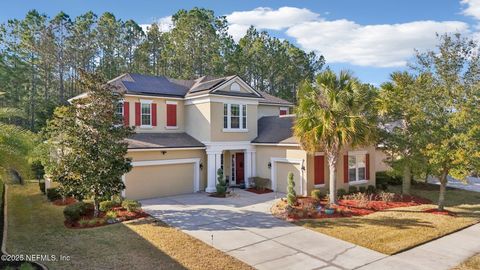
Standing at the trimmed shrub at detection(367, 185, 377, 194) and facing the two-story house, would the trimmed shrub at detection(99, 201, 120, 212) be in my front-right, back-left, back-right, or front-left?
front-left

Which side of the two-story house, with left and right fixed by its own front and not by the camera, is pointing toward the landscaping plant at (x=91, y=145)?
right

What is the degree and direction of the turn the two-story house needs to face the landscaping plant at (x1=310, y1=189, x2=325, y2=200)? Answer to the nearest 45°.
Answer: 0° — it already faces it

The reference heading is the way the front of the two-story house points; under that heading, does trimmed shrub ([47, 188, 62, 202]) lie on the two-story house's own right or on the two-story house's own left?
on the two-story house's own right

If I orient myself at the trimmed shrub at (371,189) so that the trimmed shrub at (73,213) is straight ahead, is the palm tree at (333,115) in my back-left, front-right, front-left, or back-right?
front-left

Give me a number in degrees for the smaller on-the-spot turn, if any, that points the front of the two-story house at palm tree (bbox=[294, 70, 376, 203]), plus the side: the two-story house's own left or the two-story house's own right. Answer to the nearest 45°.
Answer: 0° — it already faces it

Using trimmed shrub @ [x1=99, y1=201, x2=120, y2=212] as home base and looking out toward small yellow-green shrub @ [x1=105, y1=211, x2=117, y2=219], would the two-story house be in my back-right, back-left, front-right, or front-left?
back-left

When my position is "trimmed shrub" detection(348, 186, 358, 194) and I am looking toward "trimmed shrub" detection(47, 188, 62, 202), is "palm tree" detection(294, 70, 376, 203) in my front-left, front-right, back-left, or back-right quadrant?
front-left
